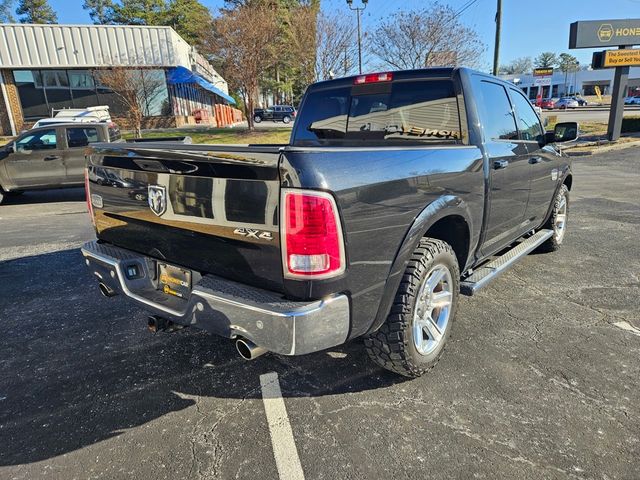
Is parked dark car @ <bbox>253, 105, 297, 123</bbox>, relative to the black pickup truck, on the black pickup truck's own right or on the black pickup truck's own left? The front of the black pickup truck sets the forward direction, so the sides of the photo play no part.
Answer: on the black pickup truck's own left

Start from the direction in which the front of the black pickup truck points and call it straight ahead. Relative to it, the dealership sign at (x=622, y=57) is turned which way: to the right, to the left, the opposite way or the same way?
the opposite way

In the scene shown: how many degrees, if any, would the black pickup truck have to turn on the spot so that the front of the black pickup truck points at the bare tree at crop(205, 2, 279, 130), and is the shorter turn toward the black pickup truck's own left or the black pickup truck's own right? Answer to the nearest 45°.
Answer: approximately 45° to the black pickup truck's own left

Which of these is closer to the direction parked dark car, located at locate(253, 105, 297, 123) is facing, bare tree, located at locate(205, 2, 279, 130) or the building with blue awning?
the building with blue awning

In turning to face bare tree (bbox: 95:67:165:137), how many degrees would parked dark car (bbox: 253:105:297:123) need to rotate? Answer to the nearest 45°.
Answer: approximately 90° to its left

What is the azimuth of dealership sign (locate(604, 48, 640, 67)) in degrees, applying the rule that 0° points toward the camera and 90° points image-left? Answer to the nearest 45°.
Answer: approximately 0°

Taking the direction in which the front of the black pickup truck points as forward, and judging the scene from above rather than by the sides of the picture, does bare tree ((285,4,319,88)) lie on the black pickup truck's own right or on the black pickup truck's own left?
on the black pickup truck's own left

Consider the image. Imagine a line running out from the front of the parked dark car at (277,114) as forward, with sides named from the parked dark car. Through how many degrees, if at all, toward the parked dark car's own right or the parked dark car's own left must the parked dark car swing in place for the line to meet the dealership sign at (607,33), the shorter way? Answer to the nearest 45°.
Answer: approximately 135° to the parked dark car's own left

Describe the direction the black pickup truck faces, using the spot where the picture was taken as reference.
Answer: facing away from the viewer and to the right of the viewer

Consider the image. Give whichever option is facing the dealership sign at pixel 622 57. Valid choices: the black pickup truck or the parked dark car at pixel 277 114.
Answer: the black pickup truck

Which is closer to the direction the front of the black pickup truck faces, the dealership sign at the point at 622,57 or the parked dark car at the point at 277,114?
the dealership sign

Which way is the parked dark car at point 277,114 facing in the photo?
to the viewer's left
